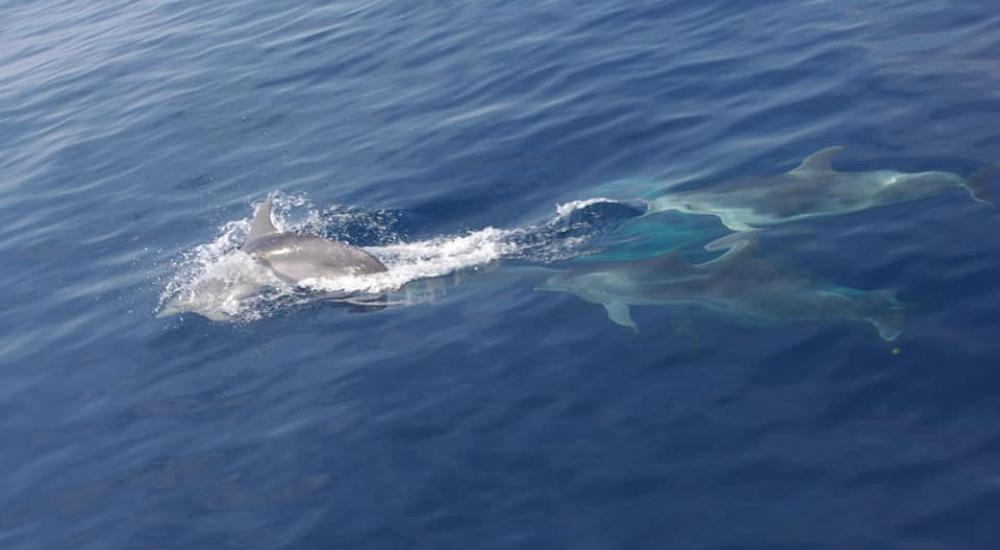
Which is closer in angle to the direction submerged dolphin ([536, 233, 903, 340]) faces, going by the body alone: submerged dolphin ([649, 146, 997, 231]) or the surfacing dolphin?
the surfacing dolphin

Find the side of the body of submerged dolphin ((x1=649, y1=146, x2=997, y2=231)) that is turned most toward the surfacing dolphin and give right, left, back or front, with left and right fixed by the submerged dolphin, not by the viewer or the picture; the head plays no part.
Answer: front

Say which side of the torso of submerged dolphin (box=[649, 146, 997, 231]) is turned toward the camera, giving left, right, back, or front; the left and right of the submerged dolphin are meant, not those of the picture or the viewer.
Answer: left

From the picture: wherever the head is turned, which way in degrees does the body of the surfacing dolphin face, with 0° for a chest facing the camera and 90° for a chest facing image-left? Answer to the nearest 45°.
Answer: approximately 90°

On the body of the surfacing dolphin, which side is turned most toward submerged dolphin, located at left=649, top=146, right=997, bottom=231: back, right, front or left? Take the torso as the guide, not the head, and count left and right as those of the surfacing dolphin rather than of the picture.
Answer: back

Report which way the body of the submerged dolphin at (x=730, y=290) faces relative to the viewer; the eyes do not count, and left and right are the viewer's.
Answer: facing to the left of the viewer

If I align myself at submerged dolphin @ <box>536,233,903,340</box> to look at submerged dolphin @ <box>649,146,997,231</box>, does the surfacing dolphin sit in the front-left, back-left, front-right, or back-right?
back-left

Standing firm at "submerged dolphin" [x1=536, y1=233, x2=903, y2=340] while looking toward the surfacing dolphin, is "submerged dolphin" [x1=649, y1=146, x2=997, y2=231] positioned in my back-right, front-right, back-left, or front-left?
back-right

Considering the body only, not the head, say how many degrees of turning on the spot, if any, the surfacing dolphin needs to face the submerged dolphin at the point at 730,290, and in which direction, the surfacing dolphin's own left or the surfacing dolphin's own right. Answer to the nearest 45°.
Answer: approximately 135° to the surfacing dolphin's own left

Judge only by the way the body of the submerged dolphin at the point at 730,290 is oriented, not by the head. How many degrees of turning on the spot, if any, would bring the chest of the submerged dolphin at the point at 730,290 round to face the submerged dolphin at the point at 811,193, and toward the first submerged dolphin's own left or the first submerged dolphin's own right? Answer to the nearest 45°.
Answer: approximately 135° to the first submerged dolphin's own right
